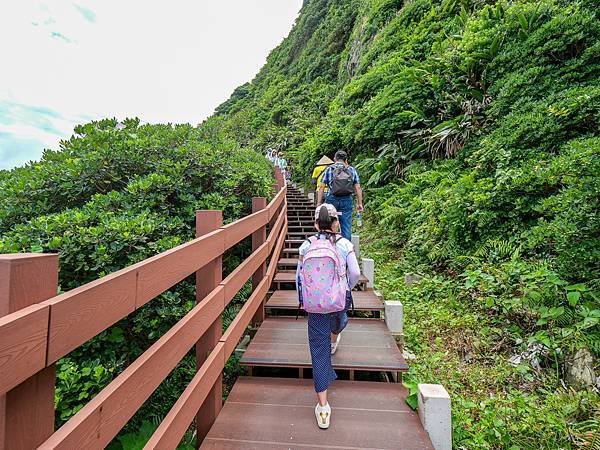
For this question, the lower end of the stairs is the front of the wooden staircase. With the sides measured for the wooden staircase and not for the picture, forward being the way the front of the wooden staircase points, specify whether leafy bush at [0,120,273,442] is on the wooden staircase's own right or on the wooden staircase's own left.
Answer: on the wooden staircase's own right

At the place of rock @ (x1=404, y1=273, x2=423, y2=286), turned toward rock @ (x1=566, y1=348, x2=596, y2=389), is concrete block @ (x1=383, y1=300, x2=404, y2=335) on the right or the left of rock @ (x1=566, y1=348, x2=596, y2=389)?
right

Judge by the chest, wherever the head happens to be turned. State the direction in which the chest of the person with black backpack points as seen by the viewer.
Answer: away from the camera

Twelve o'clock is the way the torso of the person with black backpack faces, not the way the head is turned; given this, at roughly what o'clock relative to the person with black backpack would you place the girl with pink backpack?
The girl with pink backpack is roughly at 6 o'clock from the person with black backpack.

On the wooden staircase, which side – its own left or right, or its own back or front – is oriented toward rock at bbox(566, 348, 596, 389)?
left

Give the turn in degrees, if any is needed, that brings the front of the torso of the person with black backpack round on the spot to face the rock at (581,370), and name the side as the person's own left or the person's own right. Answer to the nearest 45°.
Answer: approximately 135° to the person's own right

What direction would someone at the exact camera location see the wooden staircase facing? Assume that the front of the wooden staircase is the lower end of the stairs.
facing the viewer

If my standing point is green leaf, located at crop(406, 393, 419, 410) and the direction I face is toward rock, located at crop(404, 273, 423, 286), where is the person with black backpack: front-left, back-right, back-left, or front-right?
front-left

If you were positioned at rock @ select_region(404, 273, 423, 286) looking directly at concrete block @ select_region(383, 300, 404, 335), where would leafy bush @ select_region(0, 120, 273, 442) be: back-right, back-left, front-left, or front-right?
front-right

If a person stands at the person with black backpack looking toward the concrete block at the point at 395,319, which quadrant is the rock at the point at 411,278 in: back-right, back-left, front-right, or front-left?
front-left

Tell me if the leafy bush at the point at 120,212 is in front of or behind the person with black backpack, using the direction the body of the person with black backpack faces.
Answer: behind
